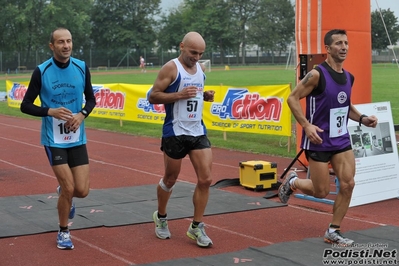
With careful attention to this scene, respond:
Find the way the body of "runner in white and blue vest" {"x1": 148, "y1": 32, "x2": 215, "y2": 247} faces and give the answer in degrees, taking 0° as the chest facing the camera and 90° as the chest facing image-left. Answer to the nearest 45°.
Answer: approximately 315°

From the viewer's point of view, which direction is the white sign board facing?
toward the camera

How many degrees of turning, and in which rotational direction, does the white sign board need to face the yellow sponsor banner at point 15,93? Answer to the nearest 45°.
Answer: approximately 135° to its right

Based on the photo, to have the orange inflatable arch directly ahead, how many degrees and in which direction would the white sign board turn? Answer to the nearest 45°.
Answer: approximately 180°

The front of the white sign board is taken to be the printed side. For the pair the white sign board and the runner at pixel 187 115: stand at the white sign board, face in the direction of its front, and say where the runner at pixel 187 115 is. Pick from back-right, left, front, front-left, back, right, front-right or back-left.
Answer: front-right

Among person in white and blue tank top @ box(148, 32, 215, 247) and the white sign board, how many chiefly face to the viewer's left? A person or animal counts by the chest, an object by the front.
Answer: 0

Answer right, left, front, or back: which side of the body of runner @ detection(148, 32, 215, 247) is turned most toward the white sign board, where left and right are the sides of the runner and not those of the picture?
left
